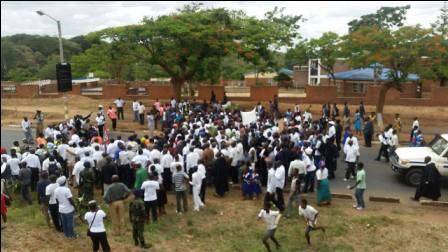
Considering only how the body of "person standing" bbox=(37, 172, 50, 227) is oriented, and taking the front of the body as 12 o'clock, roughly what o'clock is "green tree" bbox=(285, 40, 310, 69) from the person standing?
The green tree is roughly at 12 o'clock from the person standing.

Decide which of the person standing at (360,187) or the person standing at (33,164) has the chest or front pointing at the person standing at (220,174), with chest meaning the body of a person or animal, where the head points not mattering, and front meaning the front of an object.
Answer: the person standing at (360,187)

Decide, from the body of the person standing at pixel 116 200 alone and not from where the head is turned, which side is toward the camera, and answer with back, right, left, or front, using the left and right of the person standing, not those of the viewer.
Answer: back

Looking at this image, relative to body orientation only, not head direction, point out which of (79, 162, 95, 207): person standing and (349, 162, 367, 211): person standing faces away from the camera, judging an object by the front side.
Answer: (79, 162, 95, 207): person standing

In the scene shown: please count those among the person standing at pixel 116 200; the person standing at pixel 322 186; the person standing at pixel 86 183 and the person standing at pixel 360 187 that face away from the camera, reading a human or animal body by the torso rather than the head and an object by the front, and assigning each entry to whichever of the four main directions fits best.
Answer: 3

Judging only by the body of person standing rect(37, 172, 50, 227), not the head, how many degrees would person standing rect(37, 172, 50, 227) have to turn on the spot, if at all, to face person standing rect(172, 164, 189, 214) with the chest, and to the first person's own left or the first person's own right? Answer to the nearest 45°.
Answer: approximately 45° to the first person's own right

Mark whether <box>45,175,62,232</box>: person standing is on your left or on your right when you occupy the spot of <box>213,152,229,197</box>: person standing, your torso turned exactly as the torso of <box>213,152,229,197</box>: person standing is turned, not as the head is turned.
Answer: on your left

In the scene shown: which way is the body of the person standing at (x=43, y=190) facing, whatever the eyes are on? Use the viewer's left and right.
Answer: facing away from the viewer and to the right of the viewer

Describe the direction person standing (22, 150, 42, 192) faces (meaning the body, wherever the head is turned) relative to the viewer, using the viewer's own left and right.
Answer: facing away from the viewer

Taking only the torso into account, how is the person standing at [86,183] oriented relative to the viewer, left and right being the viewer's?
facing away from the viewer

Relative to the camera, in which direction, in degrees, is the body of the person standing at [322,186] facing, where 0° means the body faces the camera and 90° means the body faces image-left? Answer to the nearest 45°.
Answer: approximately 180°
